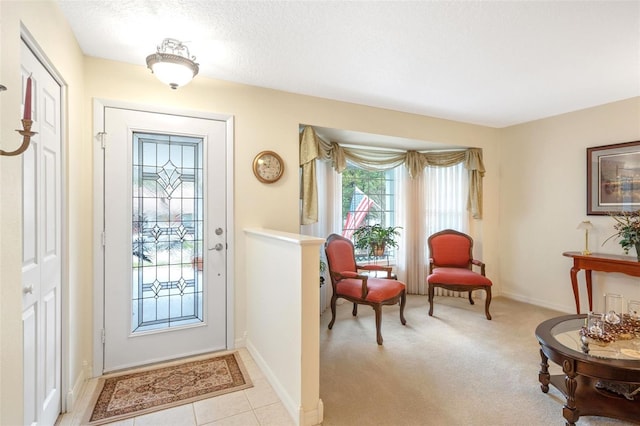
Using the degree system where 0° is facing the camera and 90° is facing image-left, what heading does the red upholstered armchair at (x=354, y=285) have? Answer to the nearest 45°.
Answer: approximately 315°

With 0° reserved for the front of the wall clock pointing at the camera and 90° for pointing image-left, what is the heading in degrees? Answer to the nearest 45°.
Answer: approximately 0°

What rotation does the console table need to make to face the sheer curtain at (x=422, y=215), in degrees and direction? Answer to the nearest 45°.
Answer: approximately 45° to its right

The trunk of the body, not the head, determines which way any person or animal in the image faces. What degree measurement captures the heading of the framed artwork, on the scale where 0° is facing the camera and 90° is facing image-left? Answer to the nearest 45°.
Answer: approximately 45°

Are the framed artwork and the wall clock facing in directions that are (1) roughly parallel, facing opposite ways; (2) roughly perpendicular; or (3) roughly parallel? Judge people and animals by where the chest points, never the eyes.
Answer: roughly perpendicular

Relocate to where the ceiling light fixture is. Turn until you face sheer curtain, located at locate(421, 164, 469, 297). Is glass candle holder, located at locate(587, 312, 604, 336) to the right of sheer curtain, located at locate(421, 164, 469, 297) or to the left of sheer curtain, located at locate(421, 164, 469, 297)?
right
